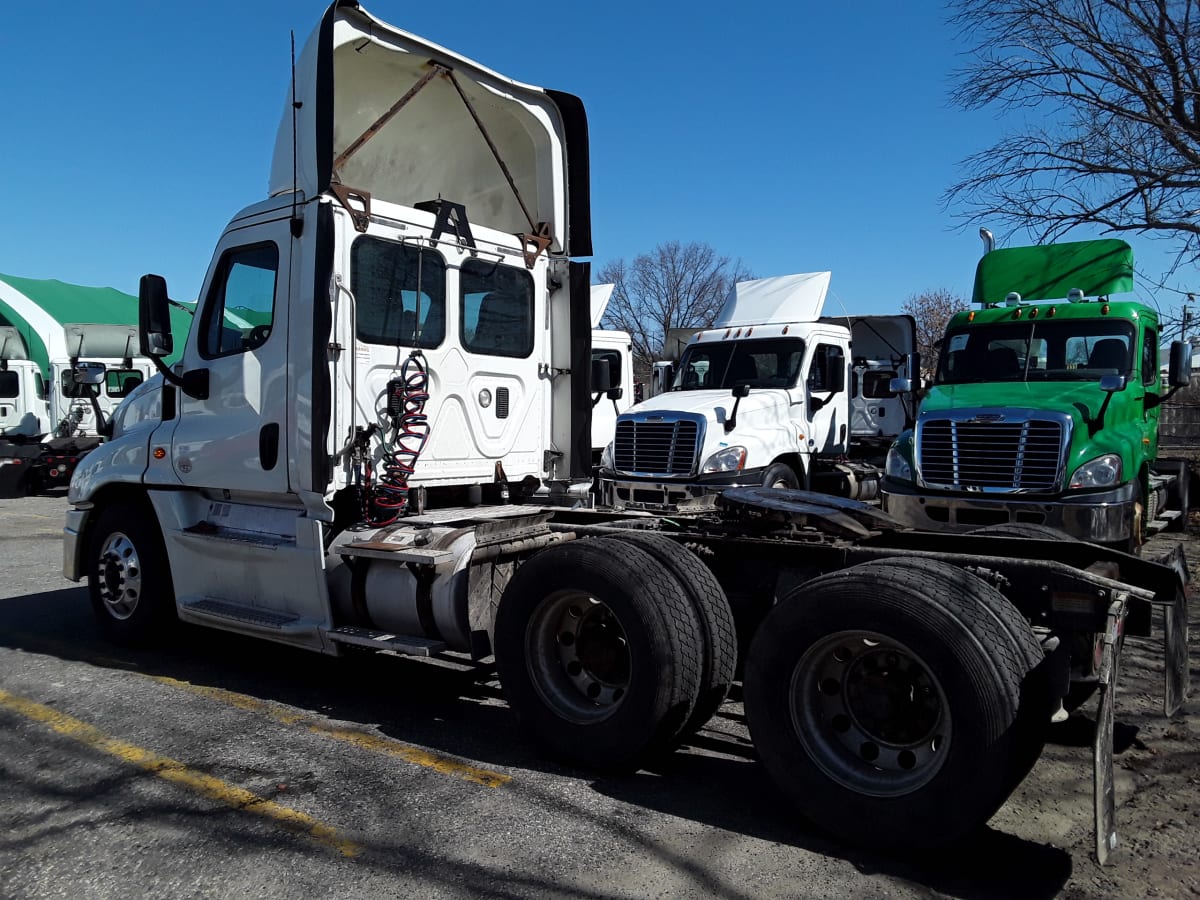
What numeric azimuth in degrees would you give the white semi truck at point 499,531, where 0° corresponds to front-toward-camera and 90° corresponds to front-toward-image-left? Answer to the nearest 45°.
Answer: approximately 135°

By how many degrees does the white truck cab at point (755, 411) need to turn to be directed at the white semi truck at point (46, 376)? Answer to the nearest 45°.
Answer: approximately 45° to its right

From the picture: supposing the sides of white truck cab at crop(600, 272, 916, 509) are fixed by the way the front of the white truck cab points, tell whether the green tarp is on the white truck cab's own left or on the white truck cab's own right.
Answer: on the white truck cab's own right

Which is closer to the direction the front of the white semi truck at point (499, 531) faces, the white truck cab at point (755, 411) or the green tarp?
the green tarp

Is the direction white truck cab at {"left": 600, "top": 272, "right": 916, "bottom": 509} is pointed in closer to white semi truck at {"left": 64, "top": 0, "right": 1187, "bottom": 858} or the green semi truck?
the white semi truck

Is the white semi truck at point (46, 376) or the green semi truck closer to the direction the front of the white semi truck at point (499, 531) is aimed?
the white semi truck

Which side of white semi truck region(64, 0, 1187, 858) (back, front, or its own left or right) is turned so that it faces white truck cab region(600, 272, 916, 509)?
right

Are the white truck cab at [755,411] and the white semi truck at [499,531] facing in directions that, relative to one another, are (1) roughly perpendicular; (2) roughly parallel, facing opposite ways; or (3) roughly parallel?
roughly perpendicular

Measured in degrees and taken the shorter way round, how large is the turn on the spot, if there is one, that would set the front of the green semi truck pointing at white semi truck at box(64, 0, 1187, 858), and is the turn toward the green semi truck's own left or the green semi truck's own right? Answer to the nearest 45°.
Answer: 0° — it already faces it

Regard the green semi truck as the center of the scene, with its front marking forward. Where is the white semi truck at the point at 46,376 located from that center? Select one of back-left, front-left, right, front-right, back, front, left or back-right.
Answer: front-right

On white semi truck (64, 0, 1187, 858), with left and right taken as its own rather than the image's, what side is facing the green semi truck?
right
